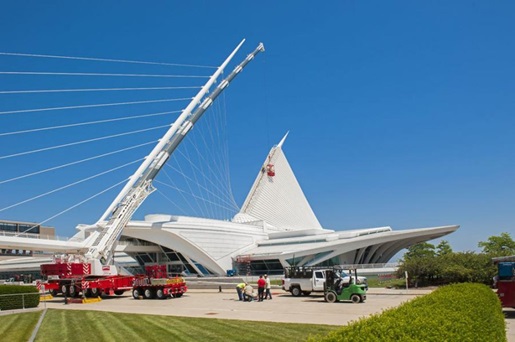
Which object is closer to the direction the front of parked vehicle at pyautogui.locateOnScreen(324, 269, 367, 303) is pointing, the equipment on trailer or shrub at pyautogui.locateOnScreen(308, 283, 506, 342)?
the equipment on trailer

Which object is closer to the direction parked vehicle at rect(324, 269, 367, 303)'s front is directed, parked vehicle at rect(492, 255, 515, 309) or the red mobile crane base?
the red mobile crane base

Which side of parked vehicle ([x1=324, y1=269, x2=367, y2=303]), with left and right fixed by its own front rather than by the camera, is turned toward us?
left

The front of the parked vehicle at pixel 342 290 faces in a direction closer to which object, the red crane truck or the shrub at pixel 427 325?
the red crane truck
